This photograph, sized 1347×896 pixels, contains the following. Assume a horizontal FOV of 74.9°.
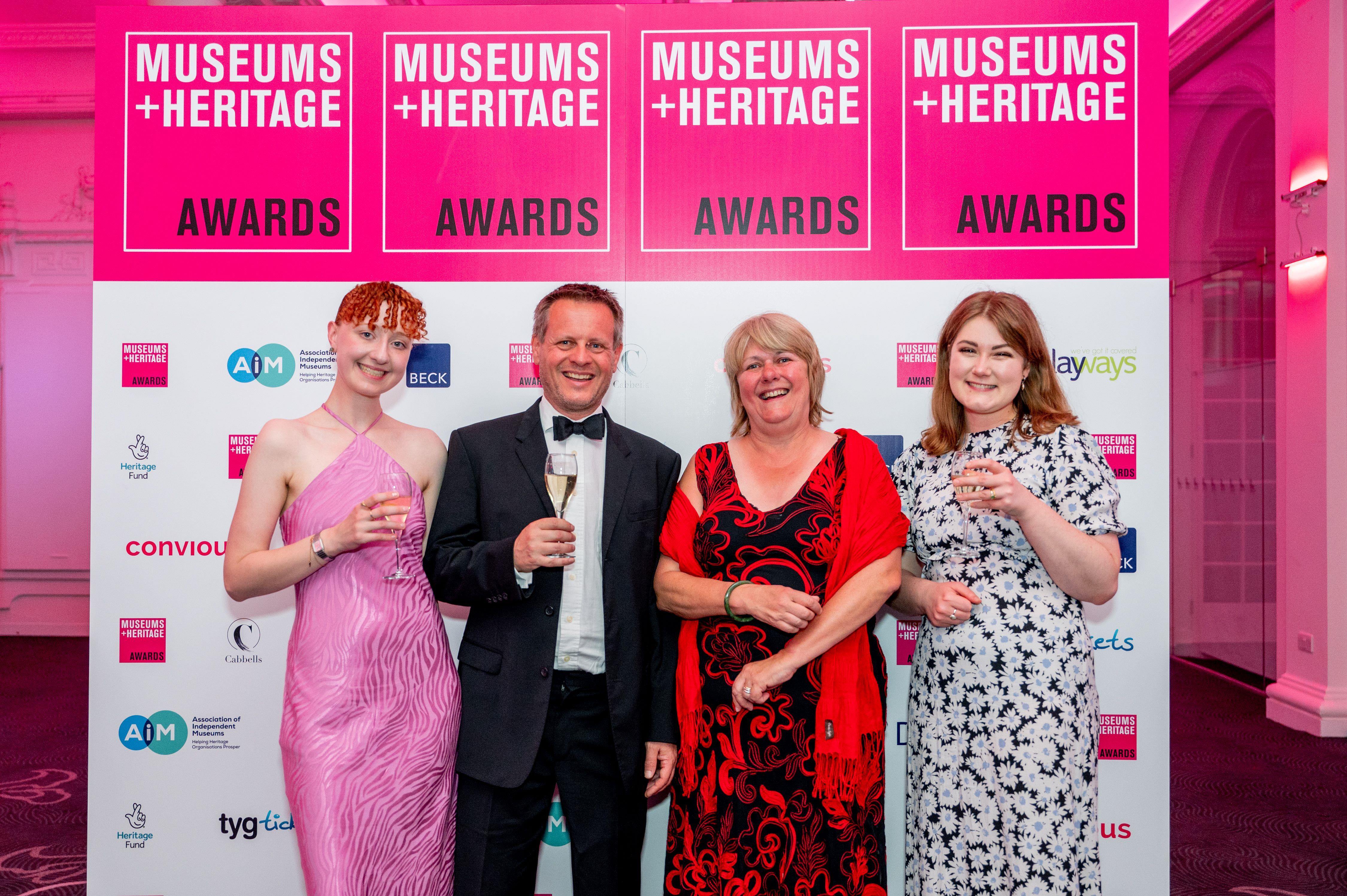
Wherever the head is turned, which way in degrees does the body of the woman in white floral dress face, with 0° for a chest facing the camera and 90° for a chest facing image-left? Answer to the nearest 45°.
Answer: approximately 45°

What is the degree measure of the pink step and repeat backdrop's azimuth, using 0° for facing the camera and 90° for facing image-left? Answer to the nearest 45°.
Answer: approximately 0°

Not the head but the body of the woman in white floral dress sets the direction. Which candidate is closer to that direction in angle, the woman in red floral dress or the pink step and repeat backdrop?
the woman in red floral dress

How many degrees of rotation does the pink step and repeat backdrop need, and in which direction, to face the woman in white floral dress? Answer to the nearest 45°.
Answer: approximately 45° to its left

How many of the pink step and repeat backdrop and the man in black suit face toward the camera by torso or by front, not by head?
2

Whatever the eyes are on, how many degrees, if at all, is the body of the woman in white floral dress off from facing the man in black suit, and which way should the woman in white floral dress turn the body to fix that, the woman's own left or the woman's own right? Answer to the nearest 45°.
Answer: approximately 45° to the woman's own right
